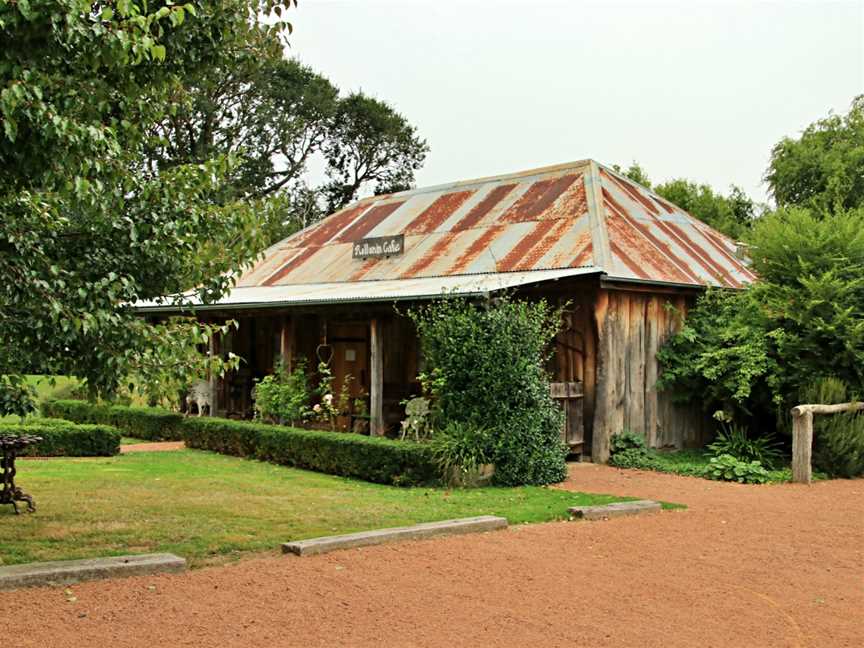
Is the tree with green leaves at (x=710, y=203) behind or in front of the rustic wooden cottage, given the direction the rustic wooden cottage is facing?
behind

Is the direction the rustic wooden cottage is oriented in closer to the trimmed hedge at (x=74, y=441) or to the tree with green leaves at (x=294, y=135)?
the trimmed hedge

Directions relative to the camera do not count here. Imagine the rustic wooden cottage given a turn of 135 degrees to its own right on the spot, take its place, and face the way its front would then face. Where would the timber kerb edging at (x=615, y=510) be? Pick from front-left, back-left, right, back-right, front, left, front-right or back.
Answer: back

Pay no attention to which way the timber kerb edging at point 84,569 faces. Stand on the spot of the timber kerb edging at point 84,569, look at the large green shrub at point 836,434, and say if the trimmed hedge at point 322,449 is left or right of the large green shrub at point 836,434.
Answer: left

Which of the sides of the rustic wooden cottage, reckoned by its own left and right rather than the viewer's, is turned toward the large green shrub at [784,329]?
left

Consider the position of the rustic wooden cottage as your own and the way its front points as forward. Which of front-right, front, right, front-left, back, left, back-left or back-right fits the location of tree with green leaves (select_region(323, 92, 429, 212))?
back-right

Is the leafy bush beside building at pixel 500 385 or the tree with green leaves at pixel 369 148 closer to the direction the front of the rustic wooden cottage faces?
the leafy bush beside building

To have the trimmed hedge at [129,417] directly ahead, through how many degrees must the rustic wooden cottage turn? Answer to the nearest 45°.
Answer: approximately 45° to its right

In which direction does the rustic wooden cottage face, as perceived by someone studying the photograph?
facing the viewer and to the left of the viewer

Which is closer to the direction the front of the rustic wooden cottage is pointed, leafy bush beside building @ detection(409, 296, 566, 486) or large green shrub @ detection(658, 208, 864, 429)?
the leafy bush beside building

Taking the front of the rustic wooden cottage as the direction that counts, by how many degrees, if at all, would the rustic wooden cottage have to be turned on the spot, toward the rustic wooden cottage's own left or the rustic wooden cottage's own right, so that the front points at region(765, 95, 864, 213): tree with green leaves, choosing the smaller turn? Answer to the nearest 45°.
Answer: approximately 180°
